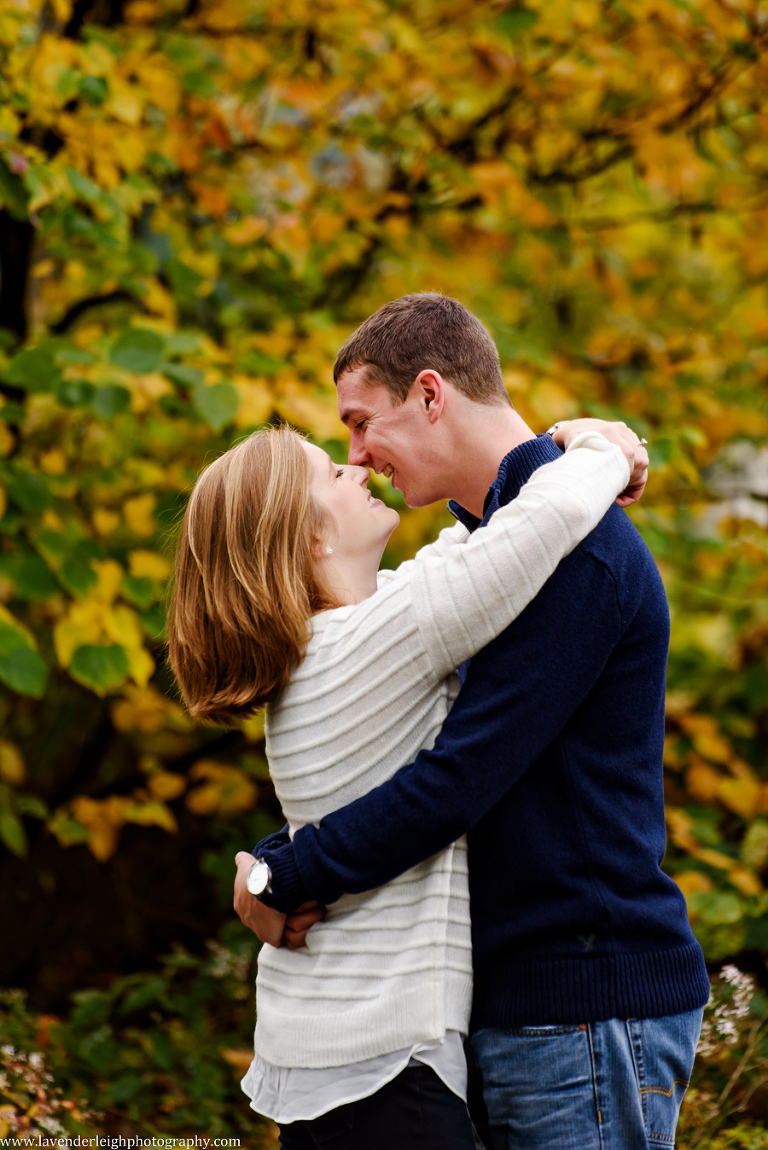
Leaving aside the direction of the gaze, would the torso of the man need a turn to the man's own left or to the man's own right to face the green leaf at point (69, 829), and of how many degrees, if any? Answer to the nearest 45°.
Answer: approximately 45° to the man's own right

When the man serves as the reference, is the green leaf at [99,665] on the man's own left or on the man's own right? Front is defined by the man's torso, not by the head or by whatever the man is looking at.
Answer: on the man's own right

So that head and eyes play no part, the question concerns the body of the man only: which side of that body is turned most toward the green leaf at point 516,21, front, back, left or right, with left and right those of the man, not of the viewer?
right

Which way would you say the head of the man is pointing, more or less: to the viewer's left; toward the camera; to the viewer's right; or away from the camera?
to the viewer's left

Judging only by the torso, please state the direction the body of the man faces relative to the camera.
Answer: to the viewer's left

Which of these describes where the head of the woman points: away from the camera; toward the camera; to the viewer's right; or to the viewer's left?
to the viewer's right
